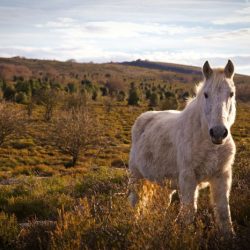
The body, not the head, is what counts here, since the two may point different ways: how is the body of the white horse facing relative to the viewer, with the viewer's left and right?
facing the viewer and to the right of the viewer

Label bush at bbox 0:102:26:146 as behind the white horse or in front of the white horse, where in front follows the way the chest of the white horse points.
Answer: behind

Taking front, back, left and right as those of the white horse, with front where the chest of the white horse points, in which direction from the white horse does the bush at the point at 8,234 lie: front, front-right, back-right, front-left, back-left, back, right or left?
back-right

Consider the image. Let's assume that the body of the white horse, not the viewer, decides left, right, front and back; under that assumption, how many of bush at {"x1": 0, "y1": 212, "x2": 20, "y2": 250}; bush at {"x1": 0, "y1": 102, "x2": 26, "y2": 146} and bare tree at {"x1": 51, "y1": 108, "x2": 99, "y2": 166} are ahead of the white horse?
0

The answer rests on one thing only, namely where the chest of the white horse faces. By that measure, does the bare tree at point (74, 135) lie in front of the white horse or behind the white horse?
behind

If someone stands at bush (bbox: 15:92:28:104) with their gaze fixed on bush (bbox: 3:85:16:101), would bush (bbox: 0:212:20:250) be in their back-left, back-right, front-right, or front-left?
back-left

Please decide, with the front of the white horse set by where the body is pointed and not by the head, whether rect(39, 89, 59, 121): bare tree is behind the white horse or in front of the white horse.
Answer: behind

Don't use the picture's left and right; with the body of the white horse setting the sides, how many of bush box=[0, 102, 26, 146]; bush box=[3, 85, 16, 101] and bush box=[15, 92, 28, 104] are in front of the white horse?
0

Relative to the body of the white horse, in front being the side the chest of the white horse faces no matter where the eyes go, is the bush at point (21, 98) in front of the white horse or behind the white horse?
behind

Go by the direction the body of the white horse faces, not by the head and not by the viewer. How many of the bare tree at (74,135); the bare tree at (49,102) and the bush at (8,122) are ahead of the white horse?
0
